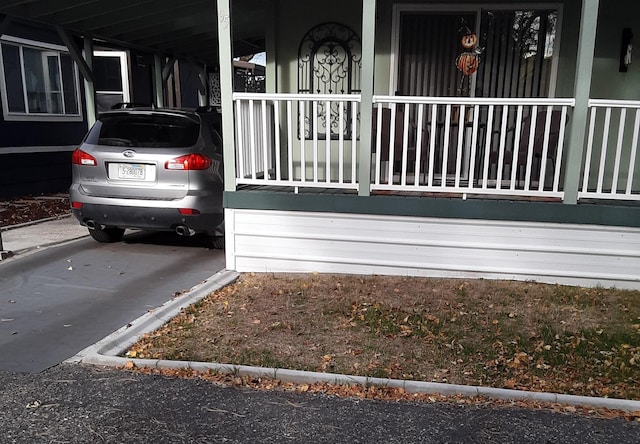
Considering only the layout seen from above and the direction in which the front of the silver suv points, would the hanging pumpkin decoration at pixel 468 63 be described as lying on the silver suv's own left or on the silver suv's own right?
on the silver suv's own right

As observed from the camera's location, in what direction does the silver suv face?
facing away from the viewer and to the right of the viewer

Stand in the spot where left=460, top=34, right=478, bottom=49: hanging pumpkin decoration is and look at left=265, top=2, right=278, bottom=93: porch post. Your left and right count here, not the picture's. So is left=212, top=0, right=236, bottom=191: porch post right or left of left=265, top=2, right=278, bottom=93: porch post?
left

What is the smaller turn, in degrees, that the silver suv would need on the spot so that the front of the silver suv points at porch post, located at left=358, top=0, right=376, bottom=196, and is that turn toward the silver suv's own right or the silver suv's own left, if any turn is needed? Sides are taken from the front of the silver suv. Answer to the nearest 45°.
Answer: approximately 90° to the silver suv's own right

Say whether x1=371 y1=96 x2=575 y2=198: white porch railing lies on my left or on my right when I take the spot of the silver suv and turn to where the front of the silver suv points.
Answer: on my right

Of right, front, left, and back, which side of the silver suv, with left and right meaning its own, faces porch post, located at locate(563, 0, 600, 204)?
right

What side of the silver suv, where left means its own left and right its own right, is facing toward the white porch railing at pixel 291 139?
right
